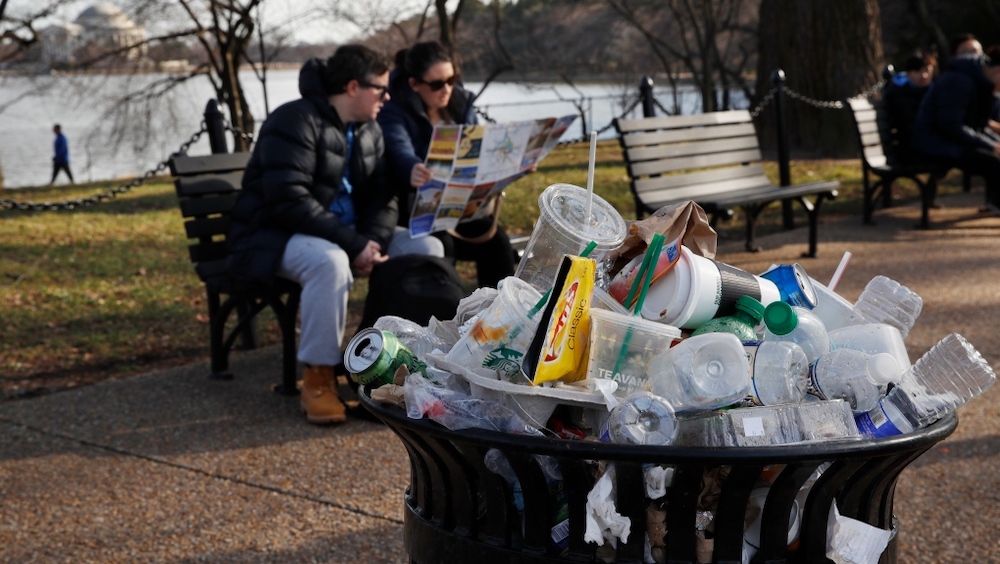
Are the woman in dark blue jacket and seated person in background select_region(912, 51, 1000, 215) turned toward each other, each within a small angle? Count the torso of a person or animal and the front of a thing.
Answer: no

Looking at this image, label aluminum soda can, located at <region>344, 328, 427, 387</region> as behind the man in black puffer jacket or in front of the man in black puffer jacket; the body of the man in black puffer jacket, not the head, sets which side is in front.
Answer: in front

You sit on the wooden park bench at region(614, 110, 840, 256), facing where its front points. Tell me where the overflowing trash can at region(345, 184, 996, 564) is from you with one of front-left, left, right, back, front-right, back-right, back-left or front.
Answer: front-right

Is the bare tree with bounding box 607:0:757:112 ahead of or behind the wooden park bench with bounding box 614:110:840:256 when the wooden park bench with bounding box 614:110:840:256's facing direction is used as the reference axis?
behind

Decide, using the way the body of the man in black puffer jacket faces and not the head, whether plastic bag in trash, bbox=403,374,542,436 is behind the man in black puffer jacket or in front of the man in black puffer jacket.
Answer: in front

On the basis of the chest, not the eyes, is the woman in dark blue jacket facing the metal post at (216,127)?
no

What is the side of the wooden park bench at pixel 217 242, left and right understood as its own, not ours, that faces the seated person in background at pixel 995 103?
left

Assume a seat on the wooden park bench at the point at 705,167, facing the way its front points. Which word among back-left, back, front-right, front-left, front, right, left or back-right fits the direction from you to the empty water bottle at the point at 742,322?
front-right

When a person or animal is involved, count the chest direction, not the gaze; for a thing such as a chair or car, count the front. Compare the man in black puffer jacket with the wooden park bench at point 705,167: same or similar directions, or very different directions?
same or similar directions

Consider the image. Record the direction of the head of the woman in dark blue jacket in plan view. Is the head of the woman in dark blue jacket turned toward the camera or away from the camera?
toward the camera

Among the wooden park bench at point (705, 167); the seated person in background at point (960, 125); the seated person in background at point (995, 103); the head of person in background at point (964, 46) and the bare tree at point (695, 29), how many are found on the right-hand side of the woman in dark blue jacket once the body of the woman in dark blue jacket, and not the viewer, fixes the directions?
0

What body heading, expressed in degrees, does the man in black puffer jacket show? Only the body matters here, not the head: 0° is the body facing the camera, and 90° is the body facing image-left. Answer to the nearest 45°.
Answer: approximately 315°

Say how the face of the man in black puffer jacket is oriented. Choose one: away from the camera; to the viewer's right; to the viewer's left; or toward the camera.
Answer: to the viewer's right
